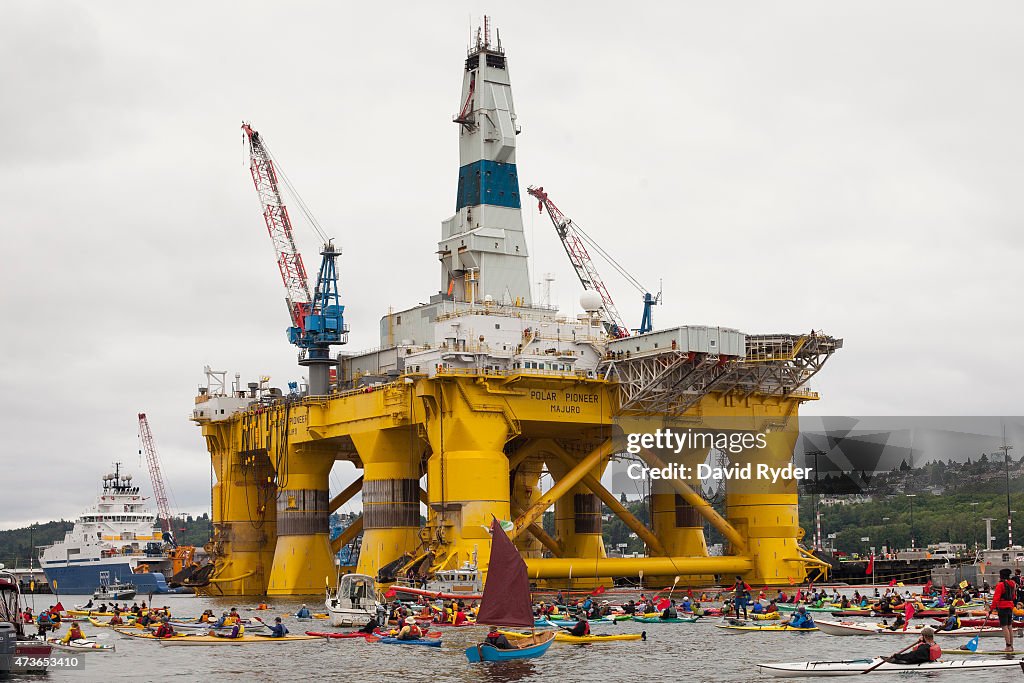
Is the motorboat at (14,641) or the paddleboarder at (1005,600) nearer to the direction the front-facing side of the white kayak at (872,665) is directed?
the motorboat

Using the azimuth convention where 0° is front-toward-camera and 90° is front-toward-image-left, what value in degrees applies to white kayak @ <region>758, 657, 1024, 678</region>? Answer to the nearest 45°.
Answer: approximately 90°

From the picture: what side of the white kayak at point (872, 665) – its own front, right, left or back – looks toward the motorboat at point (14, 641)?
front
